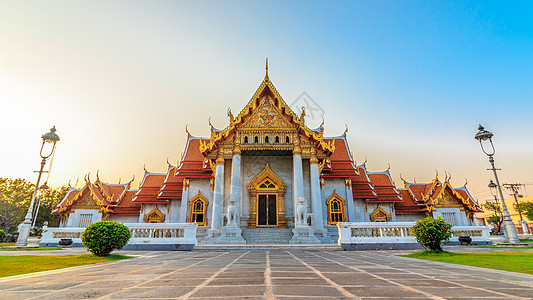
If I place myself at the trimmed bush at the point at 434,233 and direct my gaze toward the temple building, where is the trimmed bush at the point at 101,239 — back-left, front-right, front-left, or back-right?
front-left

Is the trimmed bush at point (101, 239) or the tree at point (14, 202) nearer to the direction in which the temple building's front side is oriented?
the trimmed bush

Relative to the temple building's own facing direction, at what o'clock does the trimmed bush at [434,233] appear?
The trimmed bush is roughly at 11 o'clock from the temple building.

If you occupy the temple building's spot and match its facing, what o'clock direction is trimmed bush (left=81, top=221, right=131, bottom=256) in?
The trimmed bush is roughly at 1 o'clock from the temple building.

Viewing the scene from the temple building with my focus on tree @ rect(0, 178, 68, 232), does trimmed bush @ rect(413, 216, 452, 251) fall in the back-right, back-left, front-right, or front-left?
back-left

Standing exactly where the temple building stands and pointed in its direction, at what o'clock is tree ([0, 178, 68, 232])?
The tree is roughly at 4 o'clock from the temple building.

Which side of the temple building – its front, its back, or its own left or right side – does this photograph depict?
front
